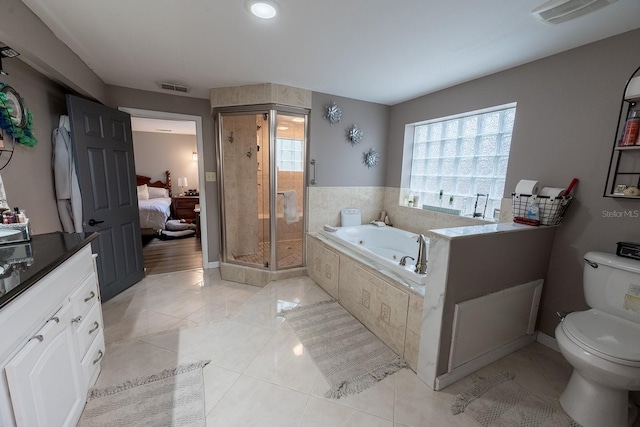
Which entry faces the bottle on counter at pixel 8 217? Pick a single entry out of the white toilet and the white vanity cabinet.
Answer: the white toilet

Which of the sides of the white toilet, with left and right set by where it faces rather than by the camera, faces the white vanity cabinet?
front

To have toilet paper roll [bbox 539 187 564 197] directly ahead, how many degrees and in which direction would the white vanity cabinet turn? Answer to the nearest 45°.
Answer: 0° — it already faces it

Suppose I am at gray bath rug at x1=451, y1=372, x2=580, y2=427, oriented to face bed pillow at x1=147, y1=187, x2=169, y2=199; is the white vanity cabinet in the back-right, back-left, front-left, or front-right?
front-left

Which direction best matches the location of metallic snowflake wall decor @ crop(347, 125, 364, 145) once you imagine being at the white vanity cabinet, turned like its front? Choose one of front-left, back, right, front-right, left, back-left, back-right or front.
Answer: front-left

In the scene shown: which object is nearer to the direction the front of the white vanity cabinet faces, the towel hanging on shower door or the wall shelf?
the wall shelf

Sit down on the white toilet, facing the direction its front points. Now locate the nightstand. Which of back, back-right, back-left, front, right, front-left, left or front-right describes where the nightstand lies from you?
front-right

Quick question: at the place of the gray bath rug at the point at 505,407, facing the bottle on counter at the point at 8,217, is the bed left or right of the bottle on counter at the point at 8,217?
right

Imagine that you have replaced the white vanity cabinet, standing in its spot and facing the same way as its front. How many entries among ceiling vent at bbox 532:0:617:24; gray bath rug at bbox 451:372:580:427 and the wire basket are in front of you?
3

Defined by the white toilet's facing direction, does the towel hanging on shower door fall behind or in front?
in front

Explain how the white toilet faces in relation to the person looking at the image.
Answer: facing the viewer and to the left of the viewer

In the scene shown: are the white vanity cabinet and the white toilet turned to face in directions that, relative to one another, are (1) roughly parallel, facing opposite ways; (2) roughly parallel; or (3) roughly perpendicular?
roughly parallel, facing opposite ways

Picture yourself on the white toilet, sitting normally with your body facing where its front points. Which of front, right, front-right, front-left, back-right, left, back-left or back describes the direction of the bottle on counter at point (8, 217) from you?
front

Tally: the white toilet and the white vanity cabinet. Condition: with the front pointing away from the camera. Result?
0

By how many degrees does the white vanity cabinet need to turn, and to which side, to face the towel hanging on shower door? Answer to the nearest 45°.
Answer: approximately 45° to its left
